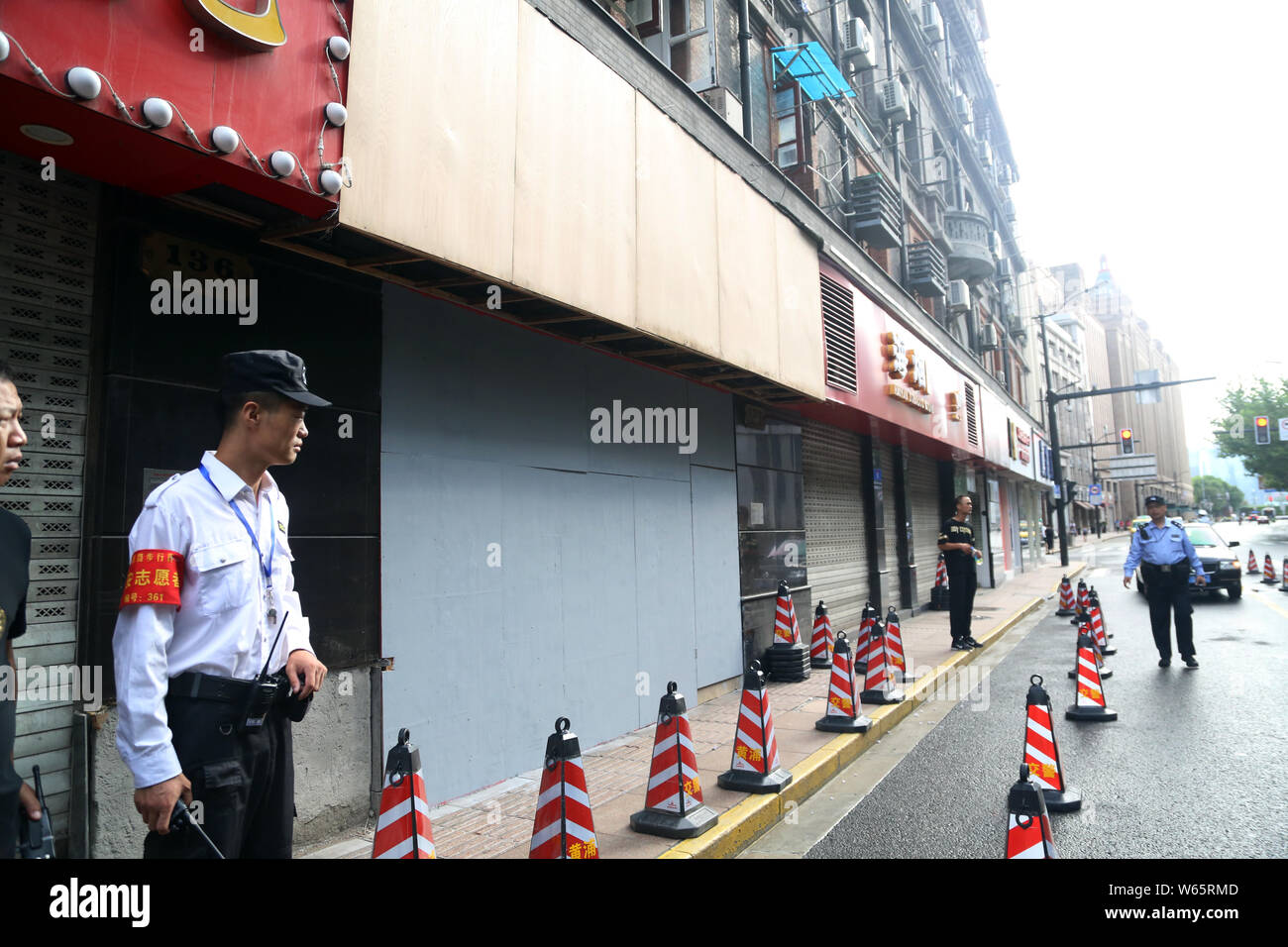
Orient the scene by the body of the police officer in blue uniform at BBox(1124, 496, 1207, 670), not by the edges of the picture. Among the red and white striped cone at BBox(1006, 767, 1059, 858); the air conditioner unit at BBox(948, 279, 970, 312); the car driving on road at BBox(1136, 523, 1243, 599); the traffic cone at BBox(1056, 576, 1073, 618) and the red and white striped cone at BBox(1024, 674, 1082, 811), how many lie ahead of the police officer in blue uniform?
2

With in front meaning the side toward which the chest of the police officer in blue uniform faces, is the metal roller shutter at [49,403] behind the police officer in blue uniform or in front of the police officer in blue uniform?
in front

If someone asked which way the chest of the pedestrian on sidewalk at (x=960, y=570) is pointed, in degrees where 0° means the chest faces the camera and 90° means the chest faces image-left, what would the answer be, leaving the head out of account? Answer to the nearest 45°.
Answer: approximately 315°

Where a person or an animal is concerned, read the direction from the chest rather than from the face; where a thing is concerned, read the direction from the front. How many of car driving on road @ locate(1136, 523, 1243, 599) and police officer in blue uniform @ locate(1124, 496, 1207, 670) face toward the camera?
2

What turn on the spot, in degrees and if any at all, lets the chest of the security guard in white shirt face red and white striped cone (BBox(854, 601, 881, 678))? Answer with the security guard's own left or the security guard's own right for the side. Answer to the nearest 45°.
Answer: approximately 90° to the security guard's own left

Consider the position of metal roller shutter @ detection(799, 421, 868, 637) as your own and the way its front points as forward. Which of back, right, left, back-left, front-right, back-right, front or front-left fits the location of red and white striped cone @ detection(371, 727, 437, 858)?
front-right

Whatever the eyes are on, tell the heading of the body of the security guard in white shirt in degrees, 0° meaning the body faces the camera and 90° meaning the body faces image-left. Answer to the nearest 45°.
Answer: approximately 315°

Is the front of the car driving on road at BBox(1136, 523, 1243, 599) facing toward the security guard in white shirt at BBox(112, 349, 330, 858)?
yes

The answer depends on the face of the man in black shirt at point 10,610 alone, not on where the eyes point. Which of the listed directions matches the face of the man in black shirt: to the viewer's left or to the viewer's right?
to the viewer's right

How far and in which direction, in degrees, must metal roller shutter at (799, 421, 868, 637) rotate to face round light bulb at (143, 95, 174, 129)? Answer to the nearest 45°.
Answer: approximately 45° to its right

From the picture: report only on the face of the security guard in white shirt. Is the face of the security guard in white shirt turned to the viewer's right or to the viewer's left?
to the viewer's right

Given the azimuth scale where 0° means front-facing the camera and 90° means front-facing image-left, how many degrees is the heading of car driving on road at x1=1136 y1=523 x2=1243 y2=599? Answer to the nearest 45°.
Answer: approximately 0°

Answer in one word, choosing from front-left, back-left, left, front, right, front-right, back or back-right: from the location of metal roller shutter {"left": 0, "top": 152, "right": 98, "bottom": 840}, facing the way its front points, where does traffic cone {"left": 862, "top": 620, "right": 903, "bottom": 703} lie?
front-left
